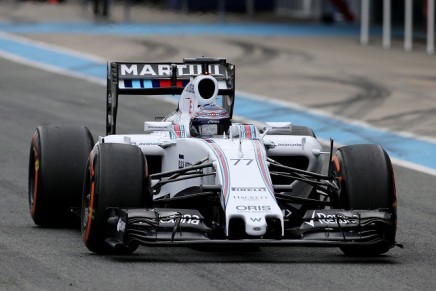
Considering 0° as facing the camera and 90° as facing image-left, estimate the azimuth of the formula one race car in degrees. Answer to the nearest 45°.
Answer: approximately 0°
